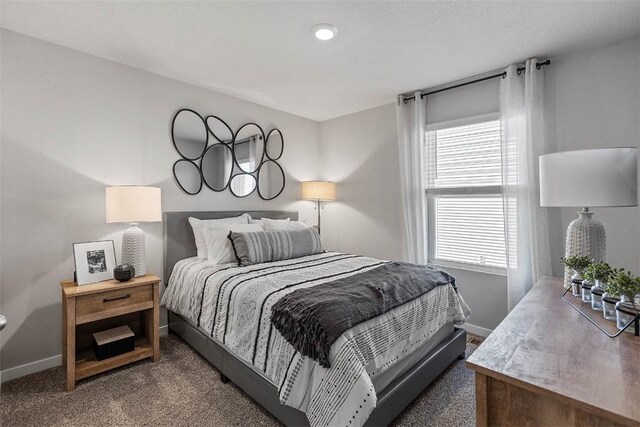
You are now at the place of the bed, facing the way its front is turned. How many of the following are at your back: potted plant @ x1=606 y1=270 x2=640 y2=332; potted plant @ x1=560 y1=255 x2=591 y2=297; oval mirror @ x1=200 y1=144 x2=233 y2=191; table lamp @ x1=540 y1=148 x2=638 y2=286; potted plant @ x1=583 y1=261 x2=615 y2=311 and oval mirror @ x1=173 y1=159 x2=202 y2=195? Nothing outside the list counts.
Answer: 2

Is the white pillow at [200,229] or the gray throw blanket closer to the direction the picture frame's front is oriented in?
the gray throw blanket

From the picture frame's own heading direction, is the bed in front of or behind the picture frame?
in front

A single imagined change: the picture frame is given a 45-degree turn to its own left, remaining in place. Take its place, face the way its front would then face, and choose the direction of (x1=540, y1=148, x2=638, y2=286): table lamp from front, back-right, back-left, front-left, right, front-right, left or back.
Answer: front

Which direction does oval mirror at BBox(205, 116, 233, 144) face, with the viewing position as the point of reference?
facing the viewer and to the right of the viewer

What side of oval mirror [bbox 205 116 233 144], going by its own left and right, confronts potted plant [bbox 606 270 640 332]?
front

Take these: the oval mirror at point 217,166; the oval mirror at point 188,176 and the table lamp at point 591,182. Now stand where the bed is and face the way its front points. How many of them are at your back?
2

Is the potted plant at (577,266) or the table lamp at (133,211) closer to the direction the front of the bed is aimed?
the potted plant

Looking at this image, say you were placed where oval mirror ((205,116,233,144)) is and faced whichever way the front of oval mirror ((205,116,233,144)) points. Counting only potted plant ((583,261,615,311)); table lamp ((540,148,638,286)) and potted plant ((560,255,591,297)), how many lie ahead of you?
3

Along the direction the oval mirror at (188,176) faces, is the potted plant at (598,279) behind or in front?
in front

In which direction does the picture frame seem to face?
toward the camera
